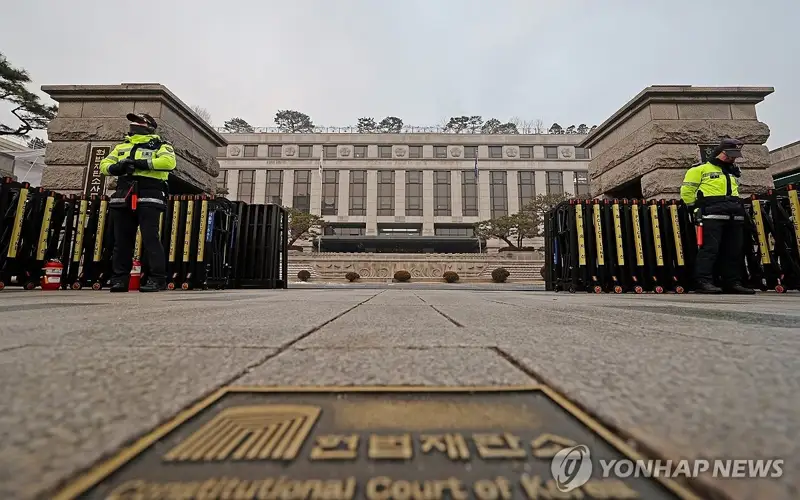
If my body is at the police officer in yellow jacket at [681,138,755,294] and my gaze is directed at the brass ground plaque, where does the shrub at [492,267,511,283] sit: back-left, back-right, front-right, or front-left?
back-right

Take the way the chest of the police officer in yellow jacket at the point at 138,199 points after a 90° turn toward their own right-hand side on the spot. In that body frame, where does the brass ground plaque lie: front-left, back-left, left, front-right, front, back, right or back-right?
back-left

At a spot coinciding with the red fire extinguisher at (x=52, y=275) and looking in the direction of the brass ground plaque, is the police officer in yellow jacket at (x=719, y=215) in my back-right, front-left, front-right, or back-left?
front-left

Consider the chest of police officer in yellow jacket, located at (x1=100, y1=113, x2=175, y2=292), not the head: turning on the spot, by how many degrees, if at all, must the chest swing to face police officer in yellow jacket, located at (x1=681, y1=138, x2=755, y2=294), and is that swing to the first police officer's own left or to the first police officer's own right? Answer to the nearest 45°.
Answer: approximately 90° to the first police officer's own left

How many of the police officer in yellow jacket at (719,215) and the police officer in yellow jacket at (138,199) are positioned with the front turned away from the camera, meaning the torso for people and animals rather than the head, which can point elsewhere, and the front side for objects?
0

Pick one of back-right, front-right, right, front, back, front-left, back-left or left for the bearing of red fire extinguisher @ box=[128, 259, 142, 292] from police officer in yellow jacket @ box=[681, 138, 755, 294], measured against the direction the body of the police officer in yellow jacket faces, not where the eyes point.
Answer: right

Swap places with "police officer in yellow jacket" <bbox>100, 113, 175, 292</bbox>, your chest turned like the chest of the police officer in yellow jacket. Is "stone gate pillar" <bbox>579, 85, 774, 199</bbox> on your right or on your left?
on your left
